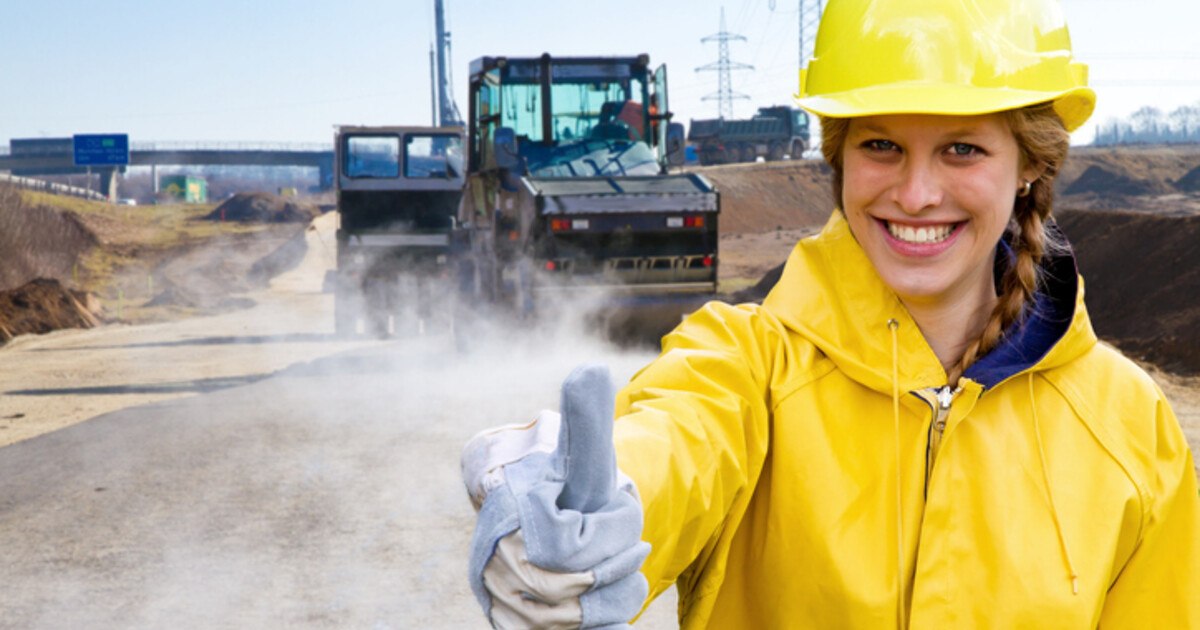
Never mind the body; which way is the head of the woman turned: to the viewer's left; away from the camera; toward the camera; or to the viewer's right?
toward the camera

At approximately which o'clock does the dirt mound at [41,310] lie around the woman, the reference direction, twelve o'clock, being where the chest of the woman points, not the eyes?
The dirt mound is roughly at 5 o'clock from the woman.

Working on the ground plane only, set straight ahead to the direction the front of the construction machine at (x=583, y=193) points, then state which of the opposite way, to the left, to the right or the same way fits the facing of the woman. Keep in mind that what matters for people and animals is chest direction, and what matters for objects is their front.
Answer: the opposite way

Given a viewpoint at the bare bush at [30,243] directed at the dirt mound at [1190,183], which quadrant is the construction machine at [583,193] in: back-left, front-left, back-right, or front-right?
front-right

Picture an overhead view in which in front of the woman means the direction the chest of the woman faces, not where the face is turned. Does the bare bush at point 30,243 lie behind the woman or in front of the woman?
behind

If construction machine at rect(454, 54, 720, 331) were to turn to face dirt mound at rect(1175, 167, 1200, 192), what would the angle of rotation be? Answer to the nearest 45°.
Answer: approximately 45° to its right

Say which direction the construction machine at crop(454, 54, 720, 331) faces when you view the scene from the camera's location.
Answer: facing away from the viewer

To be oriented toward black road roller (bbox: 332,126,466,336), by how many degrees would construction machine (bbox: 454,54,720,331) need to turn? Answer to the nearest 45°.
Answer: approximately 45° to its left

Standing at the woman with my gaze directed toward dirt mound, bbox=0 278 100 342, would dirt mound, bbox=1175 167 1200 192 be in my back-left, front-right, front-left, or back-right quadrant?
front-right

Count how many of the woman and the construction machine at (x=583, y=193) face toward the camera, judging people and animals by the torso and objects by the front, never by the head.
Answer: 1

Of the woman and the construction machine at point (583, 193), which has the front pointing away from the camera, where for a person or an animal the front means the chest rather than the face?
the construction machine

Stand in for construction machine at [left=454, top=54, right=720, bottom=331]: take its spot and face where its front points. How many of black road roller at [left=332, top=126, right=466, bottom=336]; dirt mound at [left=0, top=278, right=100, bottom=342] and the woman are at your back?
1

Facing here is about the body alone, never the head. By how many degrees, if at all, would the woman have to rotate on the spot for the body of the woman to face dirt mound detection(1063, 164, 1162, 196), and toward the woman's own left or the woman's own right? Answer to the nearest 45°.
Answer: approximately 180°

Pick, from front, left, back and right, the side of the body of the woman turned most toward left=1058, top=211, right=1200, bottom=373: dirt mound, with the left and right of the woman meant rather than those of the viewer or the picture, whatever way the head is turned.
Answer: back

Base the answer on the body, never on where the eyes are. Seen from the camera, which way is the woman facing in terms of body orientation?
toward the camera

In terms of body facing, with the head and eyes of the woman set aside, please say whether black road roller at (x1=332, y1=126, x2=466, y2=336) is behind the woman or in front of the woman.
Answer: behind
